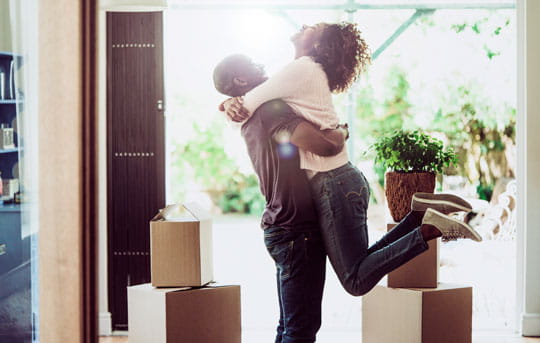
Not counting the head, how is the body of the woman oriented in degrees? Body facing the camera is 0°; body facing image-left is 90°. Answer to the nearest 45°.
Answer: approximately 90°

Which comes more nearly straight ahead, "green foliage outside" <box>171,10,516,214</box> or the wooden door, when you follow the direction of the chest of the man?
the green foliage outside

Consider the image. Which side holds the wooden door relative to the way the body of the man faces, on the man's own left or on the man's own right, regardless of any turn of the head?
on the man's own left

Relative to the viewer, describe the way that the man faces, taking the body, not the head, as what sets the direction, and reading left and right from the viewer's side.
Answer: facing to the right of the viewer
